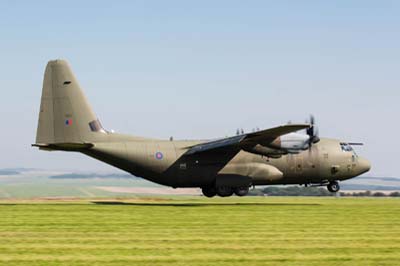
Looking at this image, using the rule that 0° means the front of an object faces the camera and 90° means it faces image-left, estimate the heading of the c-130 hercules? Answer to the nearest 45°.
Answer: approximately 270°
